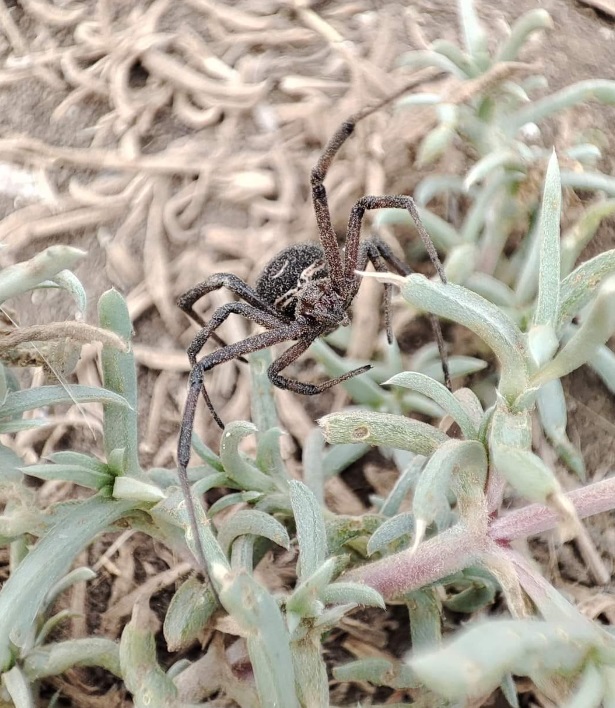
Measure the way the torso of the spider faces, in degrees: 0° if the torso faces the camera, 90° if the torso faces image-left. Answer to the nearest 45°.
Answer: approximately 315°
